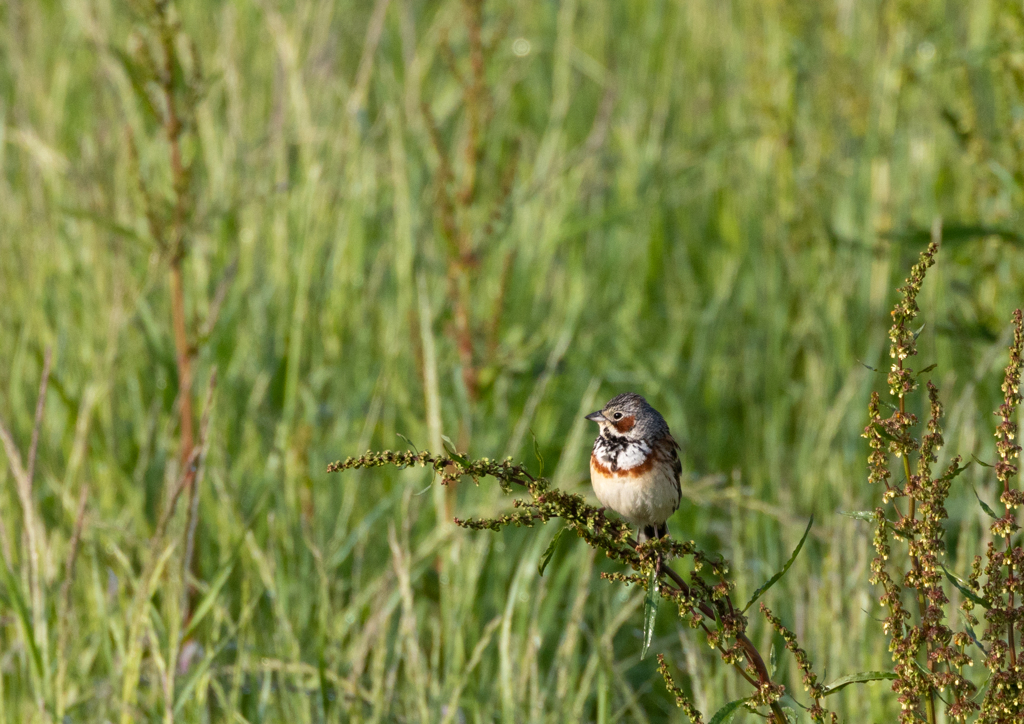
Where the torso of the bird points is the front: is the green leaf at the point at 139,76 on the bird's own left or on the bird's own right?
on the bird's own right

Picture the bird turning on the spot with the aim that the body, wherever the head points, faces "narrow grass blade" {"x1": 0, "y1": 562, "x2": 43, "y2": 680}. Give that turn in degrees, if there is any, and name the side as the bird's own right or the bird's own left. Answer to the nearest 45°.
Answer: approximately 45° to the bird's own right

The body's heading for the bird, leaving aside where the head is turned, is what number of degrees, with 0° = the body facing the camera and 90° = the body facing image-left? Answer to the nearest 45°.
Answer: approximately 45°

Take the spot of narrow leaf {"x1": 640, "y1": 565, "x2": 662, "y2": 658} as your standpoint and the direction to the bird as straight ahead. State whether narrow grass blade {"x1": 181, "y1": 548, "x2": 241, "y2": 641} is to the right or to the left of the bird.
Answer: left

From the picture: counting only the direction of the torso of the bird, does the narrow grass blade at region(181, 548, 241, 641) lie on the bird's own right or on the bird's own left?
on the bird's own right
